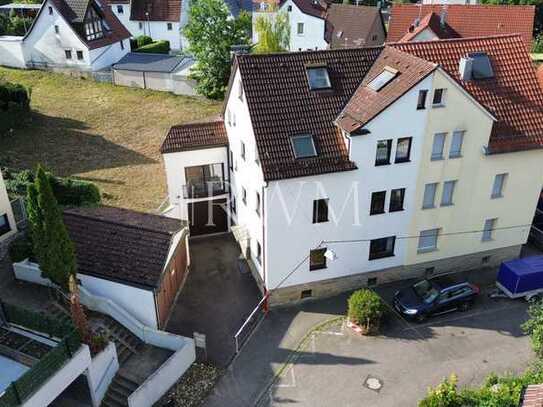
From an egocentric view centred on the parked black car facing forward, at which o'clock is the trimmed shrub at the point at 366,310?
The trimmed shrub is roughly at 12 o'clock from the parked black car.

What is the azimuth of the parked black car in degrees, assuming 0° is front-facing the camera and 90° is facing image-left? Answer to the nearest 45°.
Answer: approximately 45°

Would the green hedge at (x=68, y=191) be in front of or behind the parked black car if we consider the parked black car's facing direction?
in front

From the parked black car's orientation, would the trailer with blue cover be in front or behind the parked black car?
behind

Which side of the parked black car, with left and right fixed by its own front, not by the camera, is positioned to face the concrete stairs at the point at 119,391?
front
